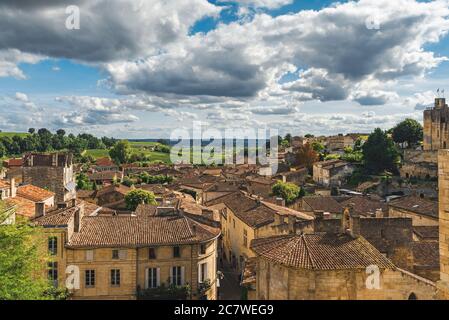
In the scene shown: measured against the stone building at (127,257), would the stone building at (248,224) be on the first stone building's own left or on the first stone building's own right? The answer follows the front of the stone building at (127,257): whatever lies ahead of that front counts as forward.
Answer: on the first stone building's own left

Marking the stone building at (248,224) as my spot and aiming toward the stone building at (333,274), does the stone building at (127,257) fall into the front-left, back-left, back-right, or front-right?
front-right

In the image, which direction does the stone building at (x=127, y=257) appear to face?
toward the camera

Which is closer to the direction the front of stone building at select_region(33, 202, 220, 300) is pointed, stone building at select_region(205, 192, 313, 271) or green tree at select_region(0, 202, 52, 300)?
the green tree

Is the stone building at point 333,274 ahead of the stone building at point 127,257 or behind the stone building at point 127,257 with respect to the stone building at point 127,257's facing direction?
ahead

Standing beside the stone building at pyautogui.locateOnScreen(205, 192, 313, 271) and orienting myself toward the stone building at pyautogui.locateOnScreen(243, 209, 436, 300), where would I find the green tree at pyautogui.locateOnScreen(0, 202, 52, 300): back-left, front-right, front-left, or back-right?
front-right

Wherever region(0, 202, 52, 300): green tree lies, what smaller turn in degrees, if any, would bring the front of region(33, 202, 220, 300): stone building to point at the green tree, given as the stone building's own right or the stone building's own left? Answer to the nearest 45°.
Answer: approximately 45° to the stone building's own right

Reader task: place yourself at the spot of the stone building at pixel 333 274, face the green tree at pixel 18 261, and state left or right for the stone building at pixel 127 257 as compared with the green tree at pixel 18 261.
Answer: right
